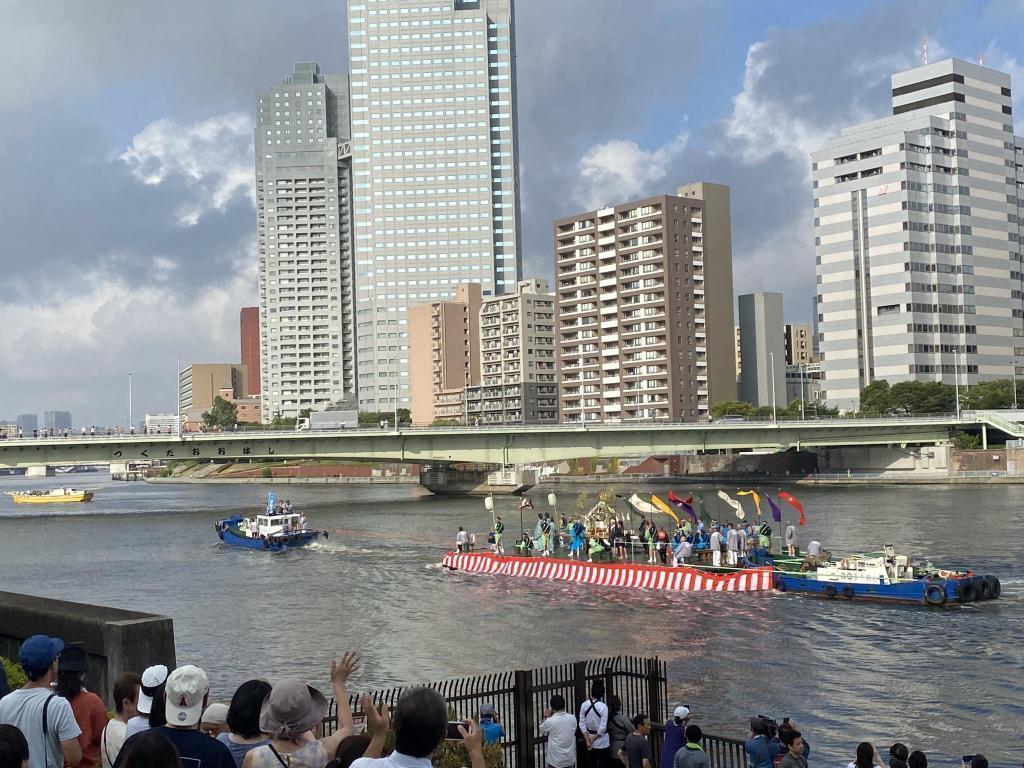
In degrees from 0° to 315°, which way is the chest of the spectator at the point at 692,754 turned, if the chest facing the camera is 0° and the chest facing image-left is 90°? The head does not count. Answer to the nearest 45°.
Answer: approximately 180°

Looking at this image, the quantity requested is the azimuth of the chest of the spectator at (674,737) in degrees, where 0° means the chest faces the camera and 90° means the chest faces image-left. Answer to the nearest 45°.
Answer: approximately 225°

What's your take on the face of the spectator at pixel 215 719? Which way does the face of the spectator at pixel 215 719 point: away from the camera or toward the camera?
away from the camera

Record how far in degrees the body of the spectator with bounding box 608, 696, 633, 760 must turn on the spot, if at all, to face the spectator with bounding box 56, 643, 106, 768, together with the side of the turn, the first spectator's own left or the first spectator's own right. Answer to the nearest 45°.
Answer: approximately 135° to the first spectator's own left

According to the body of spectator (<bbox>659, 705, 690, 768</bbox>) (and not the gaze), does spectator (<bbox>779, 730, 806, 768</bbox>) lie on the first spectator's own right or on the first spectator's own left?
on the first spectator's own right

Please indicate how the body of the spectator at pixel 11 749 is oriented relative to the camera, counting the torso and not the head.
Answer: away from the camera

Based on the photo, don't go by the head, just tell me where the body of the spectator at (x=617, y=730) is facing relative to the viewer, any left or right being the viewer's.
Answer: facing away from the viewer

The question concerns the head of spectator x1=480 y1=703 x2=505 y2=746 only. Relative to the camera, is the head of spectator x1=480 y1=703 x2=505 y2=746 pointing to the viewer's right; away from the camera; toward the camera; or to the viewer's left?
away from the camera

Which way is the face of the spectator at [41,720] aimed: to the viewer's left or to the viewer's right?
to the viewer's right

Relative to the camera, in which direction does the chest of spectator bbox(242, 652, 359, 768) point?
away from the camera

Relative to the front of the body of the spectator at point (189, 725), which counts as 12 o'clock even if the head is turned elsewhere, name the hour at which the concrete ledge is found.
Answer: The concrete ledge is roughly at 12 o'clock from the spectator.
